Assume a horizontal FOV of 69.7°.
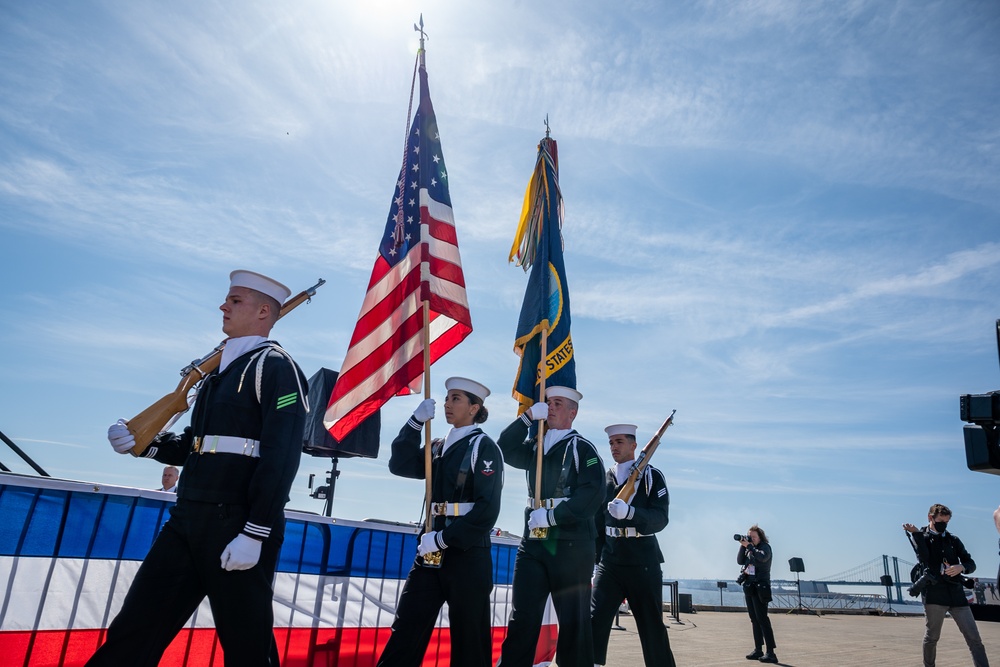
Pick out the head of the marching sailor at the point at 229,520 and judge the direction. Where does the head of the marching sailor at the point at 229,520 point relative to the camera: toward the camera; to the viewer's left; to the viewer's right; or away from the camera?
to the viewer's left

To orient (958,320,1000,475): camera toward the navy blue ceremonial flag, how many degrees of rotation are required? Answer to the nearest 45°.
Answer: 0° — it already faces it

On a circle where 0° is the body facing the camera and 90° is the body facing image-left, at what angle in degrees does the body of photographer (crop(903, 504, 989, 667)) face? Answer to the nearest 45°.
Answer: approximately 0°

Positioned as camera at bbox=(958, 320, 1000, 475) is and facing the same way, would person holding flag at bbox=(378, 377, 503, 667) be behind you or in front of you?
in front

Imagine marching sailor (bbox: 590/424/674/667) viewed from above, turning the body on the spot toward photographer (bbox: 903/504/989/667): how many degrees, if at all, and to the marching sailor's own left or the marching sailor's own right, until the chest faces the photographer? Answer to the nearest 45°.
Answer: approximately 180°

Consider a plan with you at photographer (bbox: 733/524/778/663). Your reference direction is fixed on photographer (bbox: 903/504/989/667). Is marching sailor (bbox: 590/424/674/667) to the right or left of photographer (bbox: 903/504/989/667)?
right

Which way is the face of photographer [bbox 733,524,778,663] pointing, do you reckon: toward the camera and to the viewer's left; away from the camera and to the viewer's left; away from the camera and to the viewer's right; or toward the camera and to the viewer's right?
toward the camera and to the viewer's left

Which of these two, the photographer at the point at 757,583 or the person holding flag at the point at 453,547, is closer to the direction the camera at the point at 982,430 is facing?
the person holding flag

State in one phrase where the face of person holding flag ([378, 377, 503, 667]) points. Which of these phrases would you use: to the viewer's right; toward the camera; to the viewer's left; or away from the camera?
to the viewer's left

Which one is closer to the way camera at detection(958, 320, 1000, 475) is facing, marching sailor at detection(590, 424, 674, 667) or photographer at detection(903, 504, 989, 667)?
the marching sailor

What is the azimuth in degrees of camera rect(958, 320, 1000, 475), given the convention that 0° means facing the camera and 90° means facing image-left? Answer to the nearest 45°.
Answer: approximately 90°

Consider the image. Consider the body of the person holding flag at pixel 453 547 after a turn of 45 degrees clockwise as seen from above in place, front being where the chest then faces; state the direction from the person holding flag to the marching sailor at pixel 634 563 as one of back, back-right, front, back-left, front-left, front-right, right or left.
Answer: back-right

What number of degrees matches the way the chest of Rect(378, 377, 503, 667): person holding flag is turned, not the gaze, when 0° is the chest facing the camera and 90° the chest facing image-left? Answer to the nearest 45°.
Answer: approximately 45°
